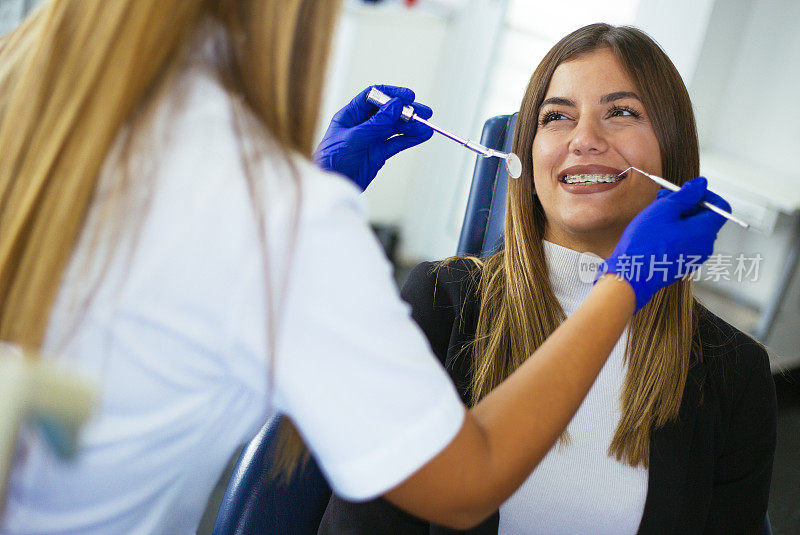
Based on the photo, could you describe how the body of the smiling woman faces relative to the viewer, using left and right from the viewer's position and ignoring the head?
facing the viewer

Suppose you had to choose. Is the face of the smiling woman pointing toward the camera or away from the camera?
toward the camera
